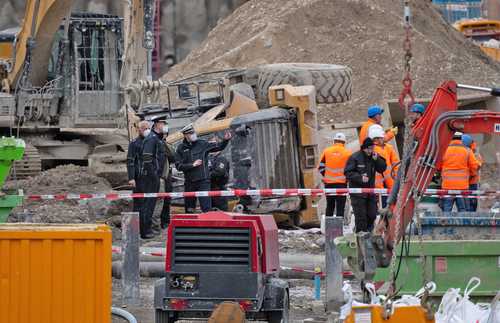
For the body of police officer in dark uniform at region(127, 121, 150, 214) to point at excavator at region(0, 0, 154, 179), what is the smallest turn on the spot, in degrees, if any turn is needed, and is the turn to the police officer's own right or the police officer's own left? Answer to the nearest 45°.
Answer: approximately 90° to the police officer's own left

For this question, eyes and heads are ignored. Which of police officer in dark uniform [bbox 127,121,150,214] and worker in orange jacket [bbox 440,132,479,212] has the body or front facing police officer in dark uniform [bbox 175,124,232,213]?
police officer in dark uniform [bbox 127,121,150,214]

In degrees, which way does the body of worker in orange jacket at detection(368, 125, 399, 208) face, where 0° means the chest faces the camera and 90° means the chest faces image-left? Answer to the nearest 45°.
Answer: approximately 45°

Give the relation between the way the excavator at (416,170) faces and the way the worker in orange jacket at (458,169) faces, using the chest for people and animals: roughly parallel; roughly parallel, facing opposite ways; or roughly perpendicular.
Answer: roughly perpendicular

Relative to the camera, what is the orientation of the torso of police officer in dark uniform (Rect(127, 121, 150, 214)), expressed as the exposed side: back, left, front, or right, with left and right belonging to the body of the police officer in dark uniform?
right

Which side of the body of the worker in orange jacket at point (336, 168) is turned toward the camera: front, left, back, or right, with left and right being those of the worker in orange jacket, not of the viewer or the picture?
back

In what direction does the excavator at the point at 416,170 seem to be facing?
to the viewer's left
